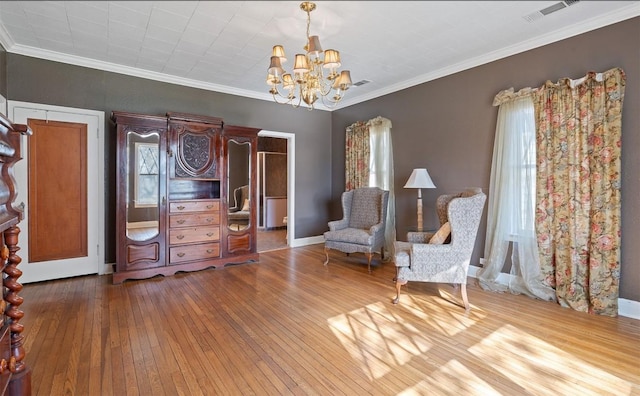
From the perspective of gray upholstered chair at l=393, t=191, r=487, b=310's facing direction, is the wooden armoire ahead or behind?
ahead

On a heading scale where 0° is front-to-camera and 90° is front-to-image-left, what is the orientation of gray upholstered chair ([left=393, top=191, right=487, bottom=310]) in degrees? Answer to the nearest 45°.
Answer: approximately 90°

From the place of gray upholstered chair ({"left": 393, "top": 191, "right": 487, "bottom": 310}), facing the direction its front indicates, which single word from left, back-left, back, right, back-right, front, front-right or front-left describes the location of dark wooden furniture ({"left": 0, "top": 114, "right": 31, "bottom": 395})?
front-left

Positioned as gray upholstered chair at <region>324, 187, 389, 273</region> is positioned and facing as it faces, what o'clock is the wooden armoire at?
The wooden armoire is roughly at 1 o'clock from the gray upholstered chair.

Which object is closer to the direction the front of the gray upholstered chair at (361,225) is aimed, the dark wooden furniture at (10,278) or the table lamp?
the dark wooden furniture

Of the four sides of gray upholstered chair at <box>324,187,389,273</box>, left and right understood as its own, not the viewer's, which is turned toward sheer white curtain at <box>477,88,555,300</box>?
left

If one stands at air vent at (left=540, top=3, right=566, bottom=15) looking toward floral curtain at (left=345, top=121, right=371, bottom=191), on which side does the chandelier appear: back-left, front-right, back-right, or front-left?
front-left

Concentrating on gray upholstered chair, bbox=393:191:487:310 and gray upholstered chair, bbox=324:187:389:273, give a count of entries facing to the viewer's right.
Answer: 0

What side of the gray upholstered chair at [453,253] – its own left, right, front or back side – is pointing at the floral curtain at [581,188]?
back

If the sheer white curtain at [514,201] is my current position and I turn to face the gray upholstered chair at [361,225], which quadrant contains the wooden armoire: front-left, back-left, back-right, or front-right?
front-left

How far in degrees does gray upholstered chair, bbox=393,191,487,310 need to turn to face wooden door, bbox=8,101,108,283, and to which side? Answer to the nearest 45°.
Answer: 0° — it already faces it

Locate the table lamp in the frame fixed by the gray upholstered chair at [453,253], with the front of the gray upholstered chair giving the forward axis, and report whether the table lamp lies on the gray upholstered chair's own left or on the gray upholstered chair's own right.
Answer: on the gray upholstered chair's own right

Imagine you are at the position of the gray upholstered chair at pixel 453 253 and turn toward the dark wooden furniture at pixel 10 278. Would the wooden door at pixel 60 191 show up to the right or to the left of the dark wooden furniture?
right

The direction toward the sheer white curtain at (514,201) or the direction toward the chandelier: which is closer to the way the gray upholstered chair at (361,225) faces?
the chandelier

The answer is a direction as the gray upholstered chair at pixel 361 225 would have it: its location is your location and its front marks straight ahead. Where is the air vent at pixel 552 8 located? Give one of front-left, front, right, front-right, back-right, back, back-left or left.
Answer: left

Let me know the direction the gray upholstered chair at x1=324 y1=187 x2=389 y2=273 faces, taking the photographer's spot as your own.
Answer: facing the viewer and to the left of the viewer
